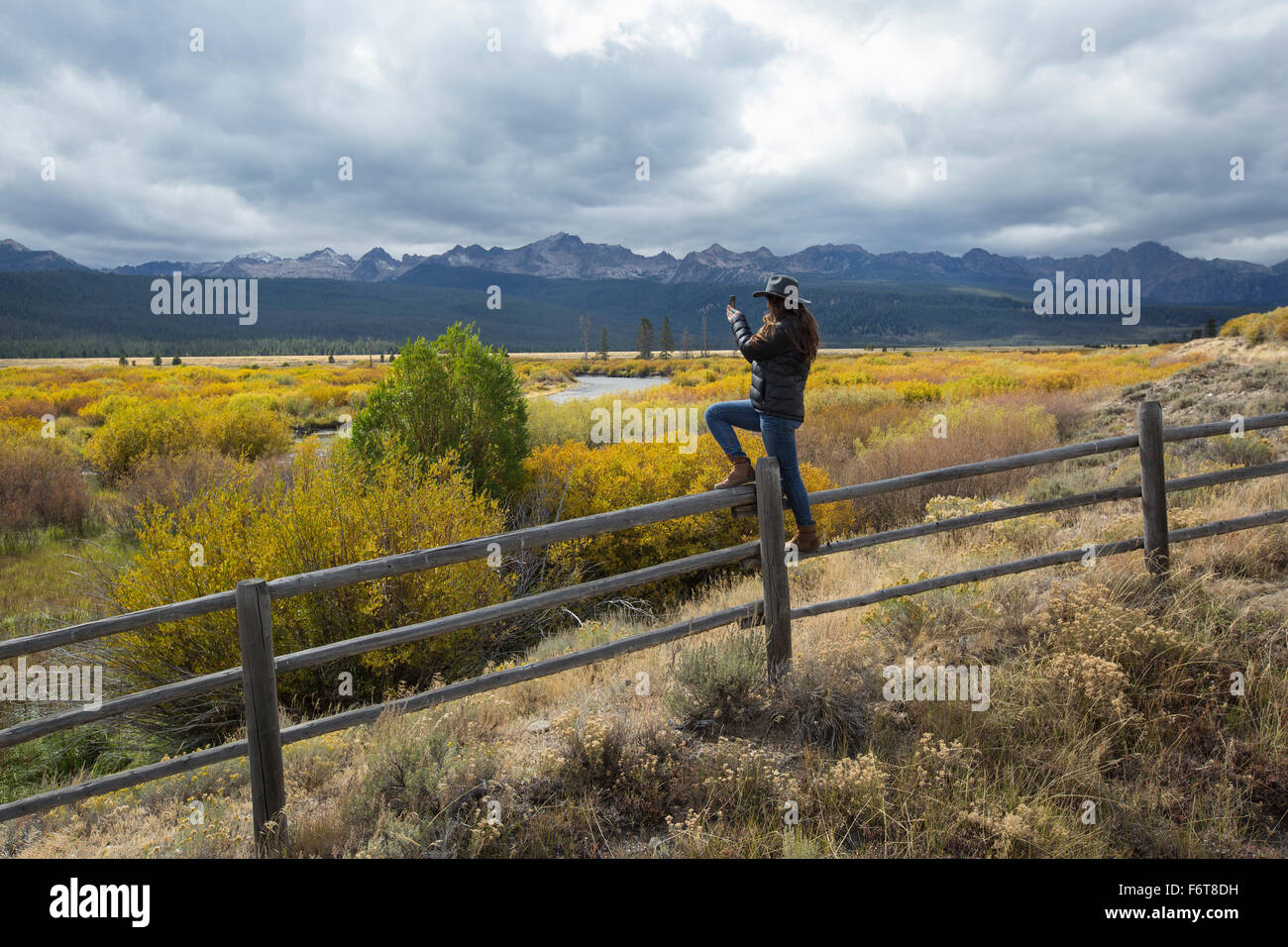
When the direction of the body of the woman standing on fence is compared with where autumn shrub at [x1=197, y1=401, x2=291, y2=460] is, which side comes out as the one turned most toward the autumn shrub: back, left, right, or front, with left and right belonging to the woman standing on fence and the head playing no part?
front

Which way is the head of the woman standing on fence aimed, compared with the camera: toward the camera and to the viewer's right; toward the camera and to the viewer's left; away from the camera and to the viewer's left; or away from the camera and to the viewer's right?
away from the camera and to the viewer's left

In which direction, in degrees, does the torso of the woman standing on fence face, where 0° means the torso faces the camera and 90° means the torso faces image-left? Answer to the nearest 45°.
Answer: approximately 135°

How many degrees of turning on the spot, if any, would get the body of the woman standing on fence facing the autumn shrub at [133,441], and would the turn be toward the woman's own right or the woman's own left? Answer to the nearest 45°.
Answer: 0° — they already face it

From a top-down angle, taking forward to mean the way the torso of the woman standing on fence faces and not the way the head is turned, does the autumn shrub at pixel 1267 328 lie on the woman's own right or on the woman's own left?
on the woman's own right

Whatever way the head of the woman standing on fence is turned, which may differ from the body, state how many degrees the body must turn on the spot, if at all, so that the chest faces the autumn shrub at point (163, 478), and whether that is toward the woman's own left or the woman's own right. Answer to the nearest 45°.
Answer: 0° — they already face it

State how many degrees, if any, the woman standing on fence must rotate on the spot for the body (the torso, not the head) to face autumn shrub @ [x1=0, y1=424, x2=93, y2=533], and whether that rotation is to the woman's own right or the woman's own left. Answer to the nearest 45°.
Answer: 0° — they already face it

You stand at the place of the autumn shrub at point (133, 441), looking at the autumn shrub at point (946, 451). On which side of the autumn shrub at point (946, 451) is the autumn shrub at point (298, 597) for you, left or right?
right
